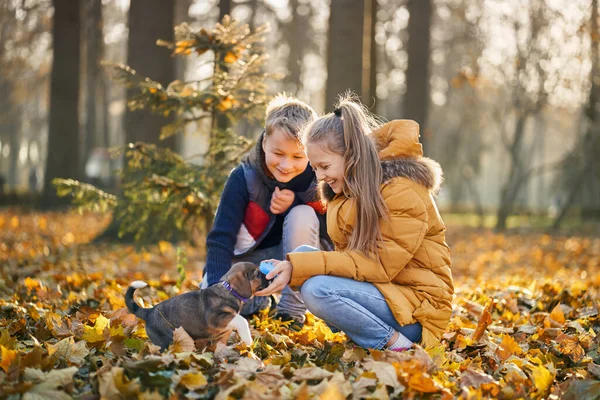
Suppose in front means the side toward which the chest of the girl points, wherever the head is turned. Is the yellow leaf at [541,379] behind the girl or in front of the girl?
behind

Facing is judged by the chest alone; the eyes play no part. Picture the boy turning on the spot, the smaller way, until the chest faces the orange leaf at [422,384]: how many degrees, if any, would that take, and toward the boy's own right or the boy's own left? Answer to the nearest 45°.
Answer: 0° — they already face it

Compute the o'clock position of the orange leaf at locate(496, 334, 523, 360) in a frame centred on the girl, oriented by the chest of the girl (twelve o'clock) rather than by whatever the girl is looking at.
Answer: The orange leaf is roughly at 6 o'clock from the girl.

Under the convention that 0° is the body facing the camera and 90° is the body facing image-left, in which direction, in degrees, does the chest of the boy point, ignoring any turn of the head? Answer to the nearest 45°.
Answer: approximately 0°

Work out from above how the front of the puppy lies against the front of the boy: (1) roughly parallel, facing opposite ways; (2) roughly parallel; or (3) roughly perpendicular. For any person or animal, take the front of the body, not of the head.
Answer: roughly perpendicular

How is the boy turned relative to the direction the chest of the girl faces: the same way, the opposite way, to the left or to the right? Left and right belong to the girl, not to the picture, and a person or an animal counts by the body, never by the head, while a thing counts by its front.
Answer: to the left

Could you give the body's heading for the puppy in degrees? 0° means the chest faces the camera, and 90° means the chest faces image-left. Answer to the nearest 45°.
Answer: approximately 270°

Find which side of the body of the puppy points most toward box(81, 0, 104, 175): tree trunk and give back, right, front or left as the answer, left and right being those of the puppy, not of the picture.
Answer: left

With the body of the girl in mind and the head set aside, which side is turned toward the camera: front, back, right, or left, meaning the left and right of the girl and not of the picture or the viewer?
left
